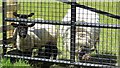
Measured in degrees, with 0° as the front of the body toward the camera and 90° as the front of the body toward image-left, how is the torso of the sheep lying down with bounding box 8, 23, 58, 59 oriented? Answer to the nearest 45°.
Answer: approximately 45°
